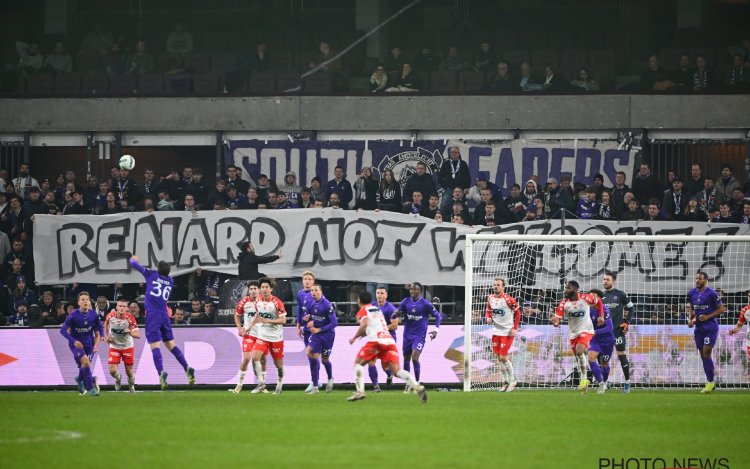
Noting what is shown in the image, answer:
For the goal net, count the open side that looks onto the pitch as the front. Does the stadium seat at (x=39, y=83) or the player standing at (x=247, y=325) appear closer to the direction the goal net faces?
the player standing

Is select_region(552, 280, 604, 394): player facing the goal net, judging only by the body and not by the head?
no

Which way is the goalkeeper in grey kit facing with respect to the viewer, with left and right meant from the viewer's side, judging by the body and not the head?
facing the viewer and to the left of the viewer

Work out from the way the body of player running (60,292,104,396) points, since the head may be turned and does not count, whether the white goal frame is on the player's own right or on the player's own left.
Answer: on the player's own left

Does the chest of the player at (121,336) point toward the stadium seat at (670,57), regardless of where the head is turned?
no

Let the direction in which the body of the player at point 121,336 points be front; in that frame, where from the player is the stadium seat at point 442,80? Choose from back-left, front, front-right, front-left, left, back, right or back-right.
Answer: back-left

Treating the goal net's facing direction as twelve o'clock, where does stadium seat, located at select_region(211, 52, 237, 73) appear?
The stadium seat is roughly at 4 o'clock from the goal net.

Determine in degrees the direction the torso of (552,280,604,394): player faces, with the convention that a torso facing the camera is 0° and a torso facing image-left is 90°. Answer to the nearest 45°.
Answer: approximately 45°

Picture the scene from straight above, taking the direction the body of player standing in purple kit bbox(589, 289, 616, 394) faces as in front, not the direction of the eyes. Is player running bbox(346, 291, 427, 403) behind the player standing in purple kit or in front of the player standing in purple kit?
in front

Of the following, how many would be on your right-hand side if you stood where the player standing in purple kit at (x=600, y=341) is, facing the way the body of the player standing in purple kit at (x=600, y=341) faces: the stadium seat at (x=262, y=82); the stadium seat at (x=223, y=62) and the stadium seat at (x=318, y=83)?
3

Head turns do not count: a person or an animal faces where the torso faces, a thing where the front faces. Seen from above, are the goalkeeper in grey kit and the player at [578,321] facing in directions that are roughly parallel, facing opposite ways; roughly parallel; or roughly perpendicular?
roughly parallel

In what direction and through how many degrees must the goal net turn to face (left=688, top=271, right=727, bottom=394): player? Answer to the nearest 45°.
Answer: approximately 45° to its left

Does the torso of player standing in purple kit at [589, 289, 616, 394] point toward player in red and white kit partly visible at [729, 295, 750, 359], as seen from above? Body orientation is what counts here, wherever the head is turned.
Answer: no

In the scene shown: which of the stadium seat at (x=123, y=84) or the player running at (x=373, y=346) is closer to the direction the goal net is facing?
the player running
